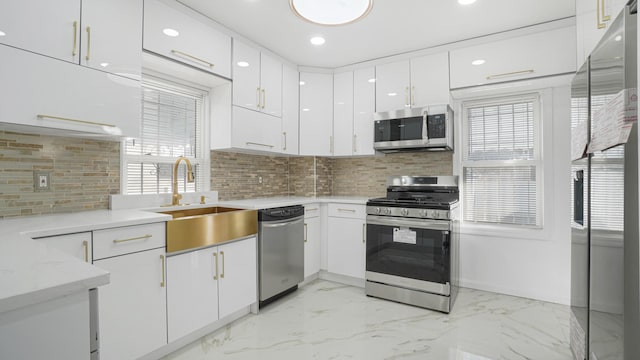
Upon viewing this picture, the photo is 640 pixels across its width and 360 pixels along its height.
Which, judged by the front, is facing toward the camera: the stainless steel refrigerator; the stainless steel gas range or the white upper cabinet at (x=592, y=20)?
the stainless steel gas range

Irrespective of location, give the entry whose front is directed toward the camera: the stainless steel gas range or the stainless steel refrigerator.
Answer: the stainless steel gas range

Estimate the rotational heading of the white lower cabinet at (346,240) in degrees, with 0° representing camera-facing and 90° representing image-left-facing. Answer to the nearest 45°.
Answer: approximately 45°

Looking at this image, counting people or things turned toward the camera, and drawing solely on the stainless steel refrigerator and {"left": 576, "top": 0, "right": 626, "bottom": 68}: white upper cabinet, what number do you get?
0

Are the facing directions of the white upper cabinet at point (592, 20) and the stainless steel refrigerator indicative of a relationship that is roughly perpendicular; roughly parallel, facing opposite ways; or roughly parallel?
roughly parallel

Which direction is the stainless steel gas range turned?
toward the camera

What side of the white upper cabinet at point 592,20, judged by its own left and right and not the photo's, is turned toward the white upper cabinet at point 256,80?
front

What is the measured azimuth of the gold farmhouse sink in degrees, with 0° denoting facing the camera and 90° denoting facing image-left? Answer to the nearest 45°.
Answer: approximately 315°

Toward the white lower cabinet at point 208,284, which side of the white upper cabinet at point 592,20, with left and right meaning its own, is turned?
front

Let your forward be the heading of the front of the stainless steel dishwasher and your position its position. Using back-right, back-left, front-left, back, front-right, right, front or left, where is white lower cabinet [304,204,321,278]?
left

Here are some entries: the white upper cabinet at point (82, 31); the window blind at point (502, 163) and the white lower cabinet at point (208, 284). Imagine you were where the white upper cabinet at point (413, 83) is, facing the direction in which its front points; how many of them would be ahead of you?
2

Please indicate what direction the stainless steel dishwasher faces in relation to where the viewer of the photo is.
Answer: facing the viewer and to the right of the viewer
